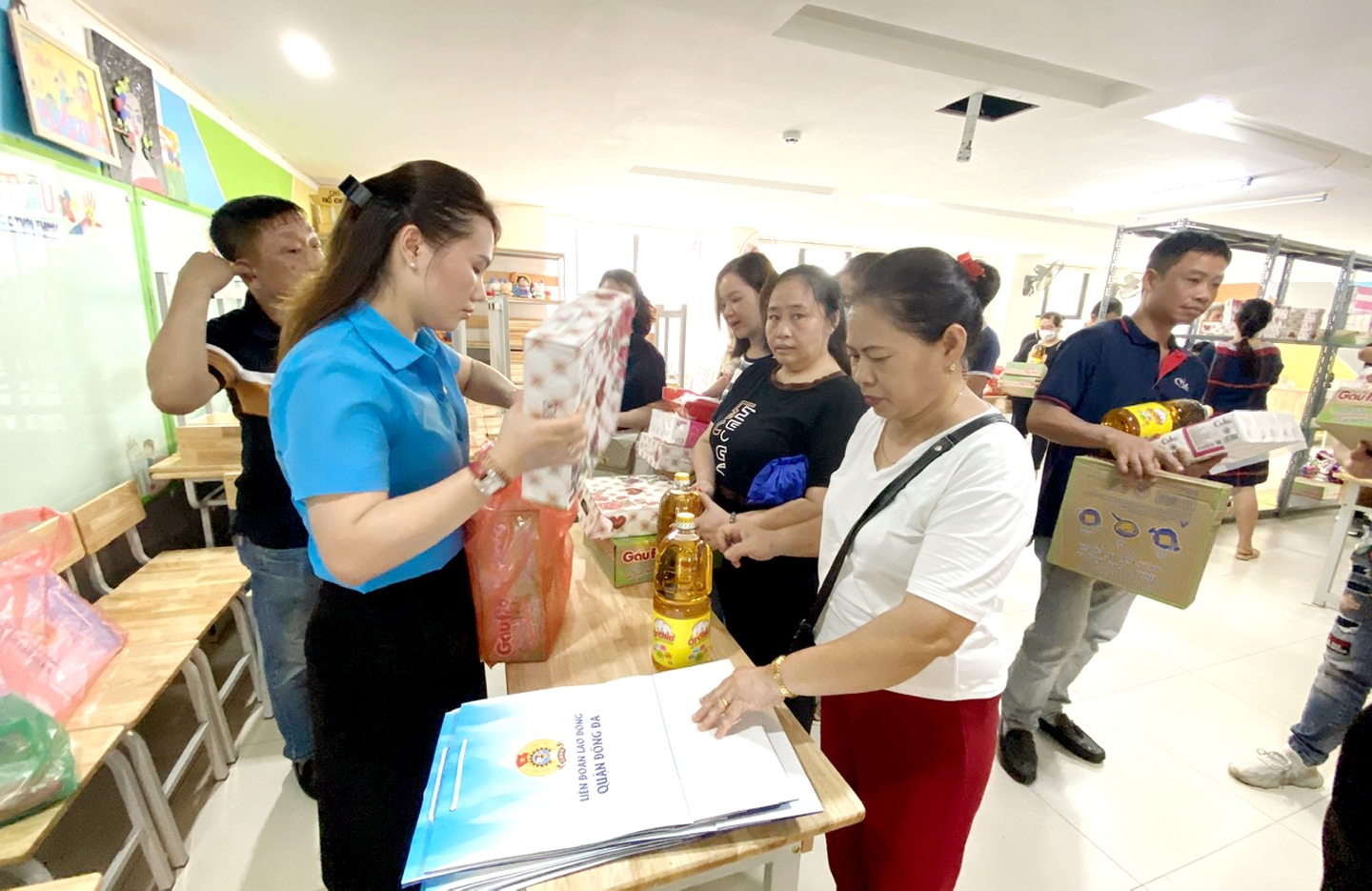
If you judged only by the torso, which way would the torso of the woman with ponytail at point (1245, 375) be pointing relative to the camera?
away from the camera

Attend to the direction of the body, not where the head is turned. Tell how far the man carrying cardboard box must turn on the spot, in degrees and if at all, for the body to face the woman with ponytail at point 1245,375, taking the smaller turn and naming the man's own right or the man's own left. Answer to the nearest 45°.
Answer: approximately 135° to the man's own left

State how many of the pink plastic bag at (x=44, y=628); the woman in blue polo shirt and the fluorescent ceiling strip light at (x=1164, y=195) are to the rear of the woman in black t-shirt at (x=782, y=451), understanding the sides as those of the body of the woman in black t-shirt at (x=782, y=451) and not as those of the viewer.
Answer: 1

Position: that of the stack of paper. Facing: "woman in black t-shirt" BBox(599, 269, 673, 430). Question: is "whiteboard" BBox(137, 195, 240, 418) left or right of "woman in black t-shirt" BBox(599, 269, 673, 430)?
left

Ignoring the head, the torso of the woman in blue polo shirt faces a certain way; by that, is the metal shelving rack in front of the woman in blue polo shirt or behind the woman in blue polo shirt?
in front

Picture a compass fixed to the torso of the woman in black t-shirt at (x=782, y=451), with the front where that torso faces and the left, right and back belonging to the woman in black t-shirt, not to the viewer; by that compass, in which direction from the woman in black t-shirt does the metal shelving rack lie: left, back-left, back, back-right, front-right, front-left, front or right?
back

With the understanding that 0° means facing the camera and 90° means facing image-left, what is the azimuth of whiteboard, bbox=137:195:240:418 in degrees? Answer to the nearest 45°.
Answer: approximately 315°

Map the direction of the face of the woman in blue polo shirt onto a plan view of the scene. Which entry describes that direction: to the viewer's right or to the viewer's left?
to the viewer's right

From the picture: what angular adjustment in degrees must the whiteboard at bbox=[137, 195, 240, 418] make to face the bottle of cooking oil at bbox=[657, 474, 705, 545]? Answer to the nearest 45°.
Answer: approximately 45° to its right

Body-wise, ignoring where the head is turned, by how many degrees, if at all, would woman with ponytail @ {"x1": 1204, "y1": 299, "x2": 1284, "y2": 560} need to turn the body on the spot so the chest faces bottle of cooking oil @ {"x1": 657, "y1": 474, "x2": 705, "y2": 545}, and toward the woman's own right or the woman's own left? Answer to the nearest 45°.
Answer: approximately 180°

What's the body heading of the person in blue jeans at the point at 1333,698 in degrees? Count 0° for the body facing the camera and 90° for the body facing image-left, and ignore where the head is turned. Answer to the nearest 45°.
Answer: approximately 90°
